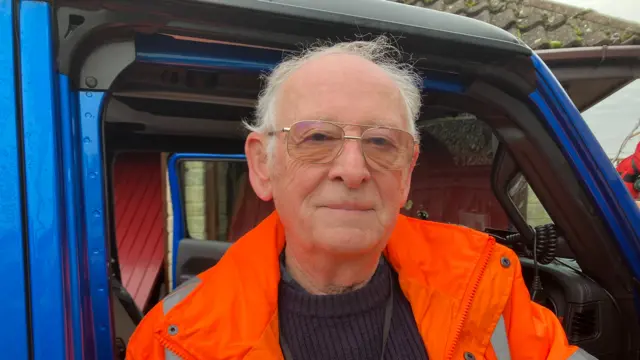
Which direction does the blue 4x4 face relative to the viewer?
to the viewer's right

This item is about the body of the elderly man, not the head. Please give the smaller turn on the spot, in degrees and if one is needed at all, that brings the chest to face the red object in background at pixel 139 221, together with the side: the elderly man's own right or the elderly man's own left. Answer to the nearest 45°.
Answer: approximately 135° to the elderly man's own right

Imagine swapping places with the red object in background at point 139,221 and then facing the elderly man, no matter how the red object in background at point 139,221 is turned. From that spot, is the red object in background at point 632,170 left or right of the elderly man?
left

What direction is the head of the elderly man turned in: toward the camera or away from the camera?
toward the camera

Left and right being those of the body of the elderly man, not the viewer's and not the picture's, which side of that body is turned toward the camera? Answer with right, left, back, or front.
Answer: front

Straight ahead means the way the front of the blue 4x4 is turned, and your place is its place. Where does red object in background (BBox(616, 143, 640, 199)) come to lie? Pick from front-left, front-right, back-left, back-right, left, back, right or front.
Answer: front-left

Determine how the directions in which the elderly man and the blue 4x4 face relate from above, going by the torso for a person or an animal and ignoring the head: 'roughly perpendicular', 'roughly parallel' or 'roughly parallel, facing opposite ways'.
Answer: roughly perpendicular

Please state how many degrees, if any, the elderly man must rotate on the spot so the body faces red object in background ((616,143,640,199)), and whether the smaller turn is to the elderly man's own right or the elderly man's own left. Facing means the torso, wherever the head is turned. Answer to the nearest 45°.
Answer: approximately 135° to the elderly man's own left
